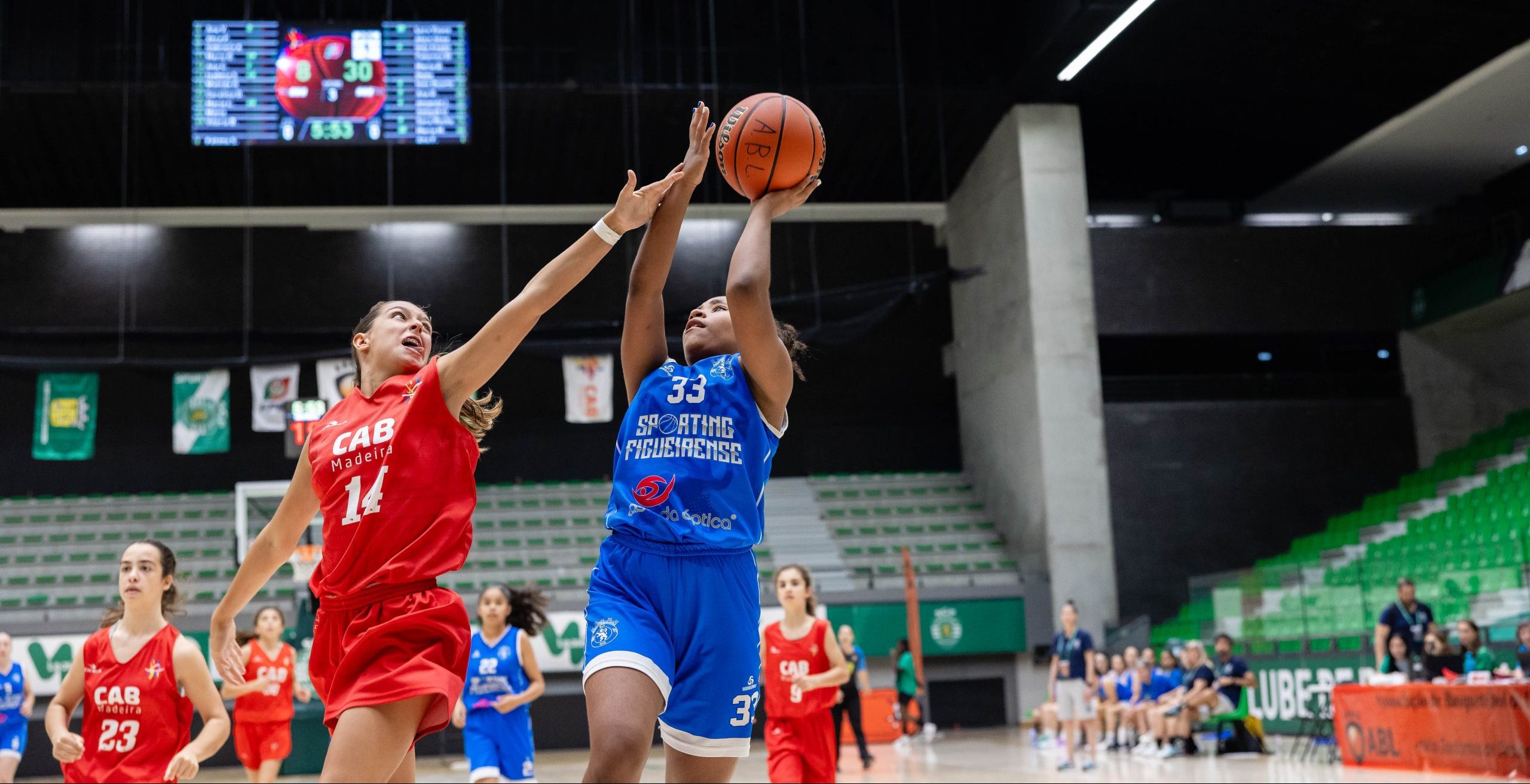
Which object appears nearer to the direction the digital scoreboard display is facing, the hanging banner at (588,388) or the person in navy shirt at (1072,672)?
the person in navy shirt

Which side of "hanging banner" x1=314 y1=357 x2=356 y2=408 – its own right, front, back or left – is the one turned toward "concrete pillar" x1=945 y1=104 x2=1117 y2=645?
left

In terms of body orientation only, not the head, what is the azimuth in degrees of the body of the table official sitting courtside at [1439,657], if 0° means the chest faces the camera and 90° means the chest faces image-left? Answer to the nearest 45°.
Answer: approximately 45°
